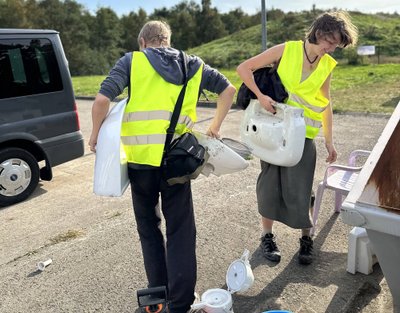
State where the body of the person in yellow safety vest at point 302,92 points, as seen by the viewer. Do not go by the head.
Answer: toward the camera

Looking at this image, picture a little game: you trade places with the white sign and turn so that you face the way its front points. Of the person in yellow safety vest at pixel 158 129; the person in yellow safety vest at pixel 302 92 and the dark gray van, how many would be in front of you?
3

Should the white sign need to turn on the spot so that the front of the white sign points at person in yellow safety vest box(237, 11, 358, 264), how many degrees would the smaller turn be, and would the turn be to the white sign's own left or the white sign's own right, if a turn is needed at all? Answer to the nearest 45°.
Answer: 0° — it already faces them

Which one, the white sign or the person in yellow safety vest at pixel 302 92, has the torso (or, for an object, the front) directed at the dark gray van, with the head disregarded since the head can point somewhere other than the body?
the white sign

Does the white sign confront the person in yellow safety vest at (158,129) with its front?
yes

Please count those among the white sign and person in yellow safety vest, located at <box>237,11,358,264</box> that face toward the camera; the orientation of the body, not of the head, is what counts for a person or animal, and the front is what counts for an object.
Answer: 2

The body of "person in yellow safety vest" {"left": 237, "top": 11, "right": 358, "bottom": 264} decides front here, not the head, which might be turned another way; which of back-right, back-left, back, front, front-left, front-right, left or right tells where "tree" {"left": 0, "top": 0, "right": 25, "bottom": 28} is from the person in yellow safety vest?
back-right

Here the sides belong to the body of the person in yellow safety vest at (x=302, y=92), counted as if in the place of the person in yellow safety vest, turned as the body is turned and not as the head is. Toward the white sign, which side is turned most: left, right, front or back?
back

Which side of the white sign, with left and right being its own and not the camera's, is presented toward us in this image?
front

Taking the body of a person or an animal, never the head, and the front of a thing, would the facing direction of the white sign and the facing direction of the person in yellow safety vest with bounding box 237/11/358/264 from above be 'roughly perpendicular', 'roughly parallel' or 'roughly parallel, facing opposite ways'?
roughly parallel

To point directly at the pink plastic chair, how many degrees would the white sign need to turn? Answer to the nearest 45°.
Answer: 0° — it already faces it

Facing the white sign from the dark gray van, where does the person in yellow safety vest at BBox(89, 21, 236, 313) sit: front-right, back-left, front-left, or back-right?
back-right

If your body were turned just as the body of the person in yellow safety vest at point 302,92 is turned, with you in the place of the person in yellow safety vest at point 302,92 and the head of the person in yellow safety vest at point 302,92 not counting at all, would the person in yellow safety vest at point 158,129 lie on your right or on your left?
on your right
